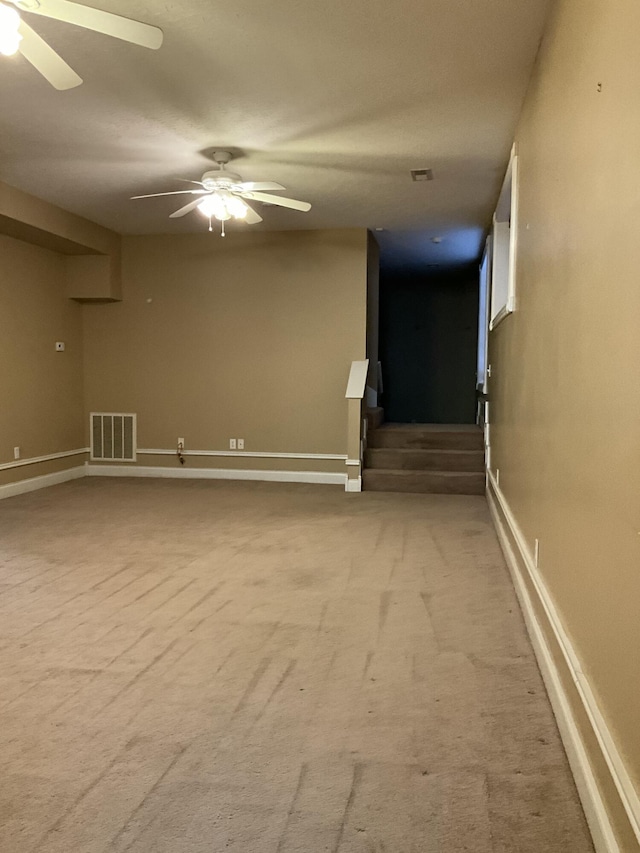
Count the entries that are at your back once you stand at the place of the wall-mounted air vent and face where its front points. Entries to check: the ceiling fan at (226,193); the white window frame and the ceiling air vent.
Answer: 0

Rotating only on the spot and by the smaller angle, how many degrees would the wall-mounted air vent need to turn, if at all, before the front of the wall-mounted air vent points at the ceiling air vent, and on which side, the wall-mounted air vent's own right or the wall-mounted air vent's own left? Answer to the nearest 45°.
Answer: approximately 45° to the wall-mounted air vent's own left

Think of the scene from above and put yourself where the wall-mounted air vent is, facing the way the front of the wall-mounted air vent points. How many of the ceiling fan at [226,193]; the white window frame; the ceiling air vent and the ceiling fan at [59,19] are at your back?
0

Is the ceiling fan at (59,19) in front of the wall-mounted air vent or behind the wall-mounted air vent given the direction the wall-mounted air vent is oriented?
in front

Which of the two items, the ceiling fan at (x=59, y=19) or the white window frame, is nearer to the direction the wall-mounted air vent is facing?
the ceiling fan

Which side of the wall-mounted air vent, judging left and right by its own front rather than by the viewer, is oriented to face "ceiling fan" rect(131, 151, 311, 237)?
front

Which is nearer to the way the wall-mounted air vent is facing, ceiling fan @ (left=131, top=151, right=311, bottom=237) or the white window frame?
the ceiling fan

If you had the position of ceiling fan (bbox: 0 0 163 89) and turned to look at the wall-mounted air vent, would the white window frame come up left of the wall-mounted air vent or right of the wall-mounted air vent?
right

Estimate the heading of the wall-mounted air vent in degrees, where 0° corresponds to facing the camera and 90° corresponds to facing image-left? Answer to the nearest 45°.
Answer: approximately 0°

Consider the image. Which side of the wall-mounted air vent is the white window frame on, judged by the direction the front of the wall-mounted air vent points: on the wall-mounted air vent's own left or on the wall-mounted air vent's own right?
on the wall-mounted air vent's own left

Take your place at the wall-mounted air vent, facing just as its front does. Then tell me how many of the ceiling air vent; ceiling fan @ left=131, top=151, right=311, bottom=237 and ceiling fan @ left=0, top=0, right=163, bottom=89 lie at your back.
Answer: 0
